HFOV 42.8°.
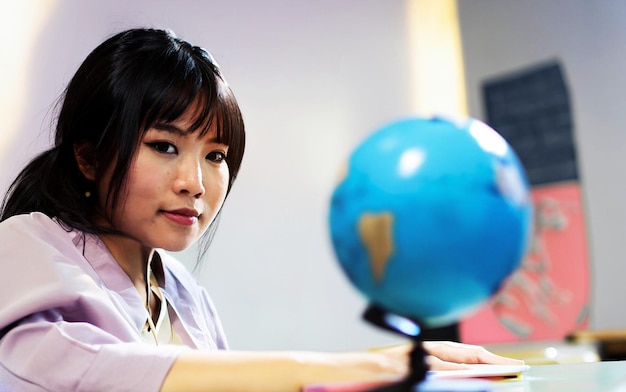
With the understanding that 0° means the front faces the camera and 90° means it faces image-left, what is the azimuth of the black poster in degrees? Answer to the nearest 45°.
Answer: approximately 45°

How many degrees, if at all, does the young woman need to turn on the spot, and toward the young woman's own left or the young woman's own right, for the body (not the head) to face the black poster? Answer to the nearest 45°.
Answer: approximately 90° to the young woman's own left

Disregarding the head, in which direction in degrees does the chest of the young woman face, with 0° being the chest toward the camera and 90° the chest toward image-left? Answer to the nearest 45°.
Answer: approximately 315°

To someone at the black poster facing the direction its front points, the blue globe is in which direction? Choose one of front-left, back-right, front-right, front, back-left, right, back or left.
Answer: front-left

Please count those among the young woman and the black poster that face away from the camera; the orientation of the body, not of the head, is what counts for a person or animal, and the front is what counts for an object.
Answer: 0

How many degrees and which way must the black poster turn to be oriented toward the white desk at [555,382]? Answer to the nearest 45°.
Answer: approximately 45° to its left
